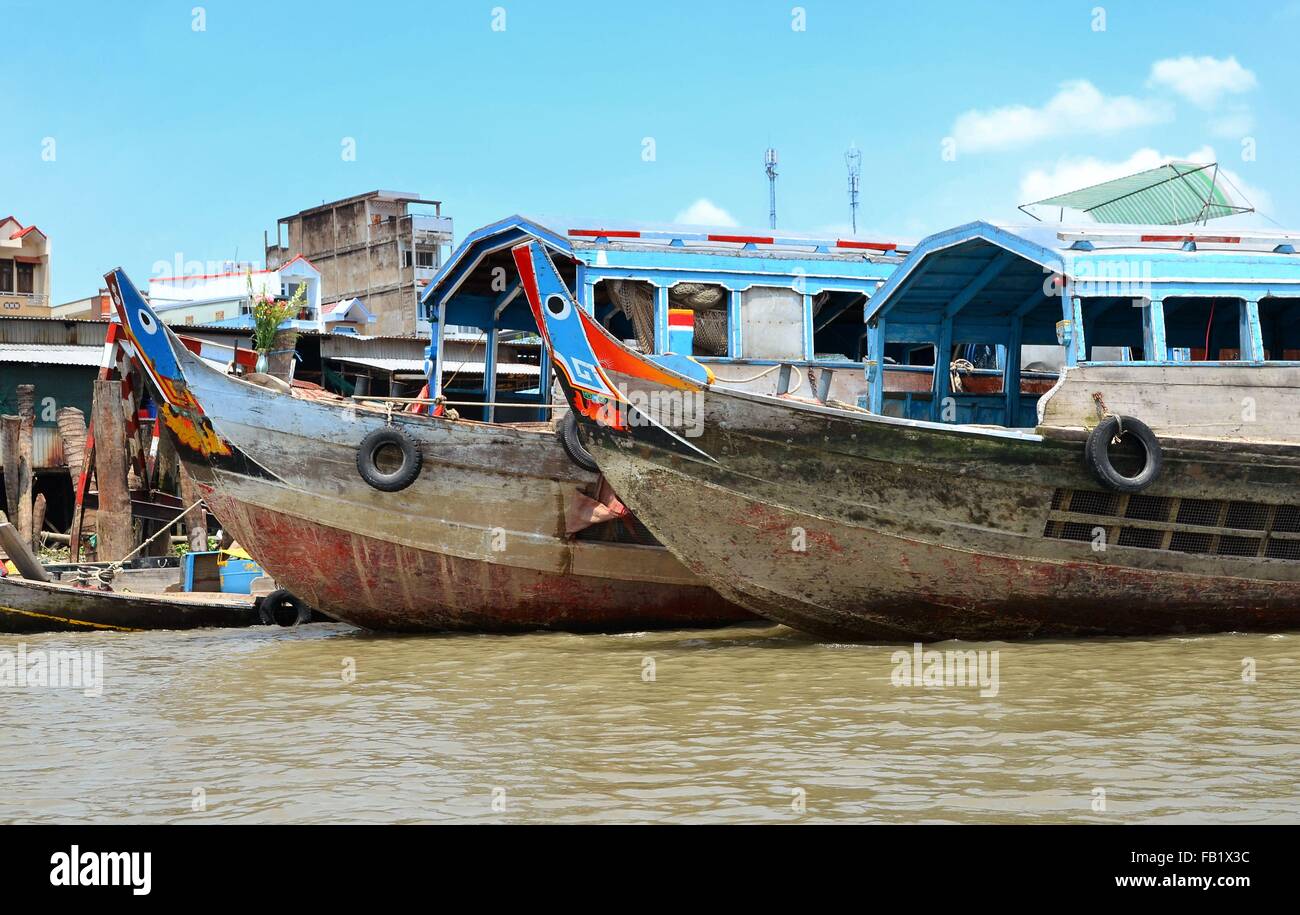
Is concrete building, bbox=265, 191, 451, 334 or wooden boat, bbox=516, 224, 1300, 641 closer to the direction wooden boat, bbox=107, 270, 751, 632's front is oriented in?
the concrete building

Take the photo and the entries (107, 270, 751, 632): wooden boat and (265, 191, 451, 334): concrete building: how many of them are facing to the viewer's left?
1

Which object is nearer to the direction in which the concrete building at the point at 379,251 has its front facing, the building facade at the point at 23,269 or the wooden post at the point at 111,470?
the wooden post

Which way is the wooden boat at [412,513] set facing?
to the viewer's left

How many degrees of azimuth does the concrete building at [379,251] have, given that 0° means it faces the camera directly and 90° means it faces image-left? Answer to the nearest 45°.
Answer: approximately 315°

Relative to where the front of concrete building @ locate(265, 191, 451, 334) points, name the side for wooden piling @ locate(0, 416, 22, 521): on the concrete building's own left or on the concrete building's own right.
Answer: on the concrete building's own right

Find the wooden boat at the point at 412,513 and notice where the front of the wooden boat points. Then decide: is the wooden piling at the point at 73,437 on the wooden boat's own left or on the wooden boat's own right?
on the wooden boat's own right

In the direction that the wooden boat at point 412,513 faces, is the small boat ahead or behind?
ahead

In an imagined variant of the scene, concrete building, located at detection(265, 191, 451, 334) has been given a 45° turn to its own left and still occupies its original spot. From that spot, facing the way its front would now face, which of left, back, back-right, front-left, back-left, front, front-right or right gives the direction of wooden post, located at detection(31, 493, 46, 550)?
right

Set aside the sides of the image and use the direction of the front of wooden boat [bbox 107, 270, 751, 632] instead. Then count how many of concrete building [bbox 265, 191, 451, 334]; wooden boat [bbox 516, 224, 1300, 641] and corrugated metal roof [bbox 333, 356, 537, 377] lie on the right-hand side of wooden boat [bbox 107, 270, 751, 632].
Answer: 2

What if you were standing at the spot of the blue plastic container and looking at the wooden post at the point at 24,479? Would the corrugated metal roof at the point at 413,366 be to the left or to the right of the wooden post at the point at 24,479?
right

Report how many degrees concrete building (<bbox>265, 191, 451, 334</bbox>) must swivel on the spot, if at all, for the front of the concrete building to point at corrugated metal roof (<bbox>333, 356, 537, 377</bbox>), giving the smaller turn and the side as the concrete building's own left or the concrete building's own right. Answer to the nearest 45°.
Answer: approximately 45° to the concrete building's own right

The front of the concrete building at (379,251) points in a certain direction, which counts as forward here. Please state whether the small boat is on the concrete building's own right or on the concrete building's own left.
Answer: on the concrete building's own right

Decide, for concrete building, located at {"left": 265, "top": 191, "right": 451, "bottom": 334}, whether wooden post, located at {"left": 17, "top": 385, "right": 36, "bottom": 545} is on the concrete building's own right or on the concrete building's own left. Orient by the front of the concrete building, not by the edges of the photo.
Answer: on the concrete building's own right

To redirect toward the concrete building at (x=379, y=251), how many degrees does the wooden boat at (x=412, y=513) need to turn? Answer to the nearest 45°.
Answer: approximately 90° to its right
